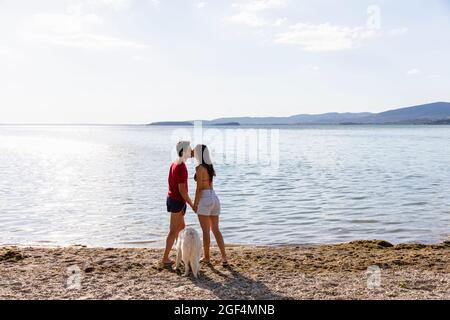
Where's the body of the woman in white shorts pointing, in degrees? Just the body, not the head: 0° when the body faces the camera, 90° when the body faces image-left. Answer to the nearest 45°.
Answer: approximately 135°

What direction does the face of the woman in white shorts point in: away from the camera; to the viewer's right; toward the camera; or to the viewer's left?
to the viewer's left
